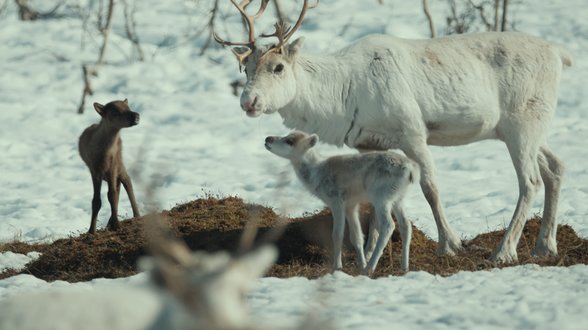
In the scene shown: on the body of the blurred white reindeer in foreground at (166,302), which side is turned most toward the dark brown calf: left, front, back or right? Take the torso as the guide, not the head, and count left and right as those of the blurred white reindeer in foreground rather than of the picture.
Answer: left

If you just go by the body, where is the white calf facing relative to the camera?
to the viewer's left

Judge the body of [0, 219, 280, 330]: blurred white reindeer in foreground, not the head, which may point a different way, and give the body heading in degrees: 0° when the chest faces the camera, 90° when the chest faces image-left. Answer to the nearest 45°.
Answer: approximately 270°

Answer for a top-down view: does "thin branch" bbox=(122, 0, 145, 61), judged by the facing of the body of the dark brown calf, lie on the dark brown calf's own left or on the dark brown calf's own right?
on the dark brown calf's own left

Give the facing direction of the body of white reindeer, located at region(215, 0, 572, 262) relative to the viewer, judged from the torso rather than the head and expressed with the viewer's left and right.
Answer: facing to the left of the viewer

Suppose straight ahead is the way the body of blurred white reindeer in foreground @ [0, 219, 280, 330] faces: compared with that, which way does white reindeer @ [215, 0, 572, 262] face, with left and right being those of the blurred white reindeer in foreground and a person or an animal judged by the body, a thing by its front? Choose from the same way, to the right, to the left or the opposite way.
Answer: the opposite way

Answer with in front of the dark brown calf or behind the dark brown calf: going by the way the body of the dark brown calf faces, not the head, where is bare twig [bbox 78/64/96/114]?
behind
